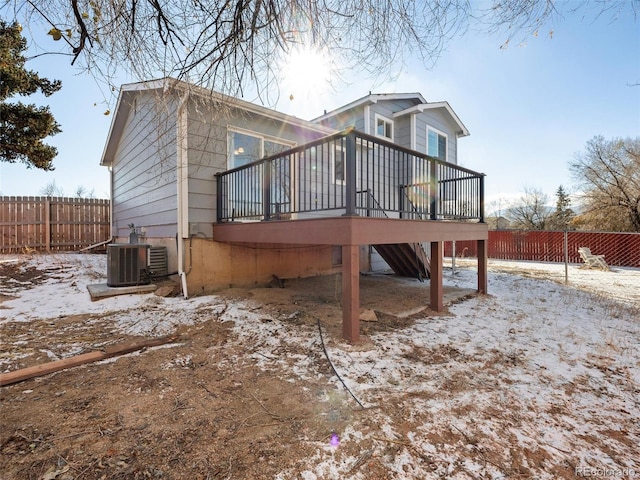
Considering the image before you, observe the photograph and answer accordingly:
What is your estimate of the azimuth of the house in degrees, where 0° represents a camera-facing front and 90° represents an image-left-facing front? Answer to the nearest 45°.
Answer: approximately 135°

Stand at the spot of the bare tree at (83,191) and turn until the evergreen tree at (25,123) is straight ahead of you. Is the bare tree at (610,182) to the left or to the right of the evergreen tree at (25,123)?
left

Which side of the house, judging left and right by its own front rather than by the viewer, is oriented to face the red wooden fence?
right

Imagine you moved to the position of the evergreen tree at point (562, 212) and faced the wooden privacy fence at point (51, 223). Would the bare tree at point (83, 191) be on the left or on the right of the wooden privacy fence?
right

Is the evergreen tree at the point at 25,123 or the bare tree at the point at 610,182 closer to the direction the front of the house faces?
the evergreen tree

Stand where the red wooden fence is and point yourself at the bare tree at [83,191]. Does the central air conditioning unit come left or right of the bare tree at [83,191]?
left

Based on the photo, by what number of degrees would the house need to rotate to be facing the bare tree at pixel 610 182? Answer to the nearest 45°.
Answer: approximately 90° to its right
